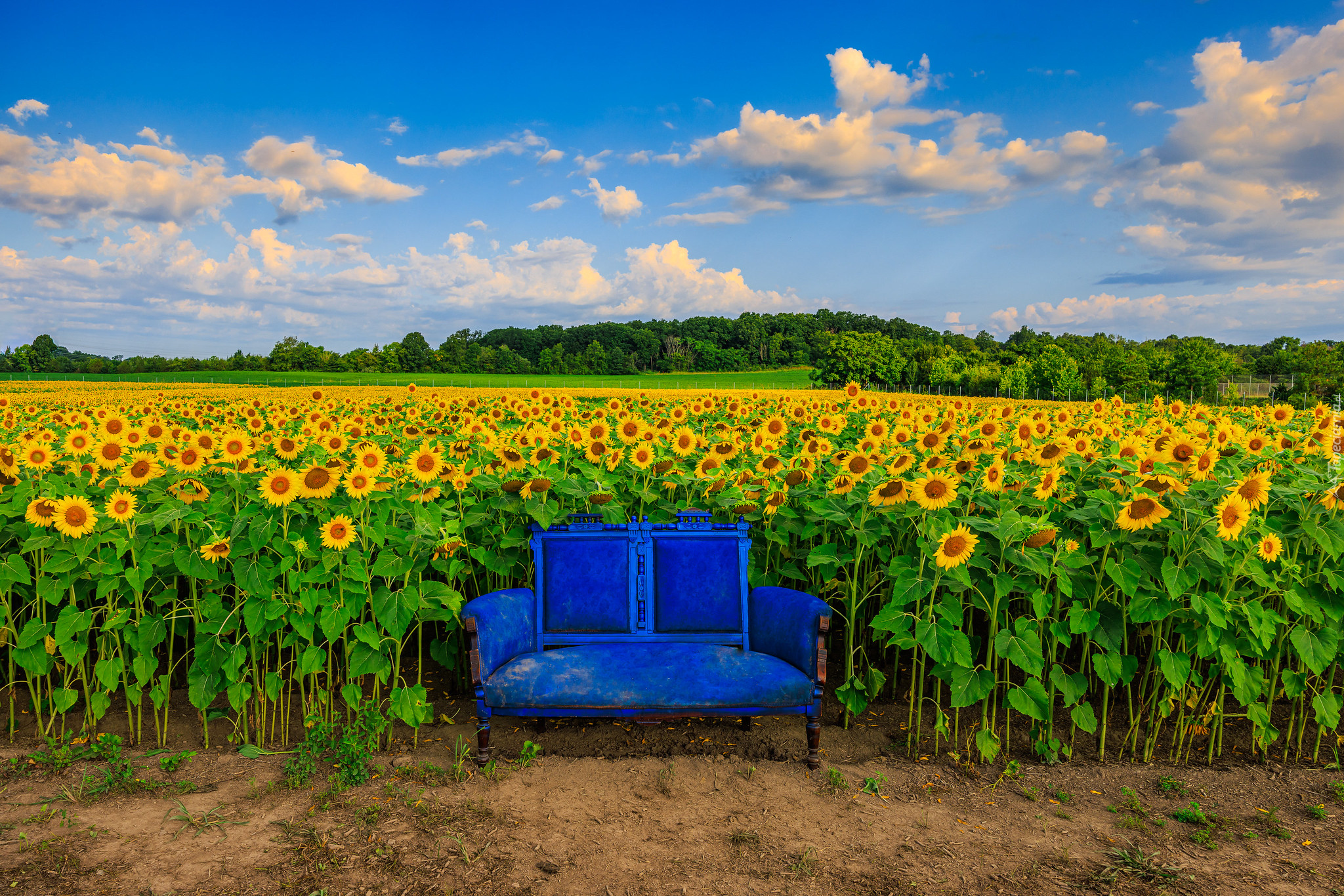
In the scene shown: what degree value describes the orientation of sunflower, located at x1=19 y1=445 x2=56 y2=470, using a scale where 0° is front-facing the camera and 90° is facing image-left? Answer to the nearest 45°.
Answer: approximately 0°

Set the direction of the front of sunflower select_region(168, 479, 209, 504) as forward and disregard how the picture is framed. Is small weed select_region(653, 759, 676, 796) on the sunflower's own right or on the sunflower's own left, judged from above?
on the sunflower's own left

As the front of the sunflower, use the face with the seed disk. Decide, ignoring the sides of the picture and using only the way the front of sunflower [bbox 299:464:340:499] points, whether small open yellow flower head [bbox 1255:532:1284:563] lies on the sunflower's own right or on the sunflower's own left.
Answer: on the sunflower's own left

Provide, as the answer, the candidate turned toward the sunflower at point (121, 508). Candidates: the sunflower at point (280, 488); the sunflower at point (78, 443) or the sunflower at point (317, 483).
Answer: the sunflower at point (78, 443)

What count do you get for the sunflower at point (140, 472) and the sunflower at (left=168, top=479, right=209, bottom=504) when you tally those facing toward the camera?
2

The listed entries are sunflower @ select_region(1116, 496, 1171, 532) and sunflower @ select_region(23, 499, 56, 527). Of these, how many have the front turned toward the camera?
2
